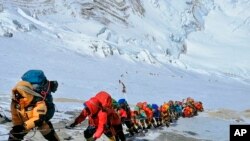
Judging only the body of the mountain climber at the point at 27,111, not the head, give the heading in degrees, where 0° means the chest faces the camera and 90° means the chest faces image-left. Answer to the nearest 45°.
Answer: approximately 45°

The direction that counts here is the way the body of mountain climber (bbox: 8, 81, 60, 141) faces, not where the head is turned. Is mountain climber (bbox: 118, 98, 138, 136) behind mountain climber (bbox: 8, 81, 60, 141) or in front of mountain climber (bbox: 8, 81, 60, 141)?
behind
